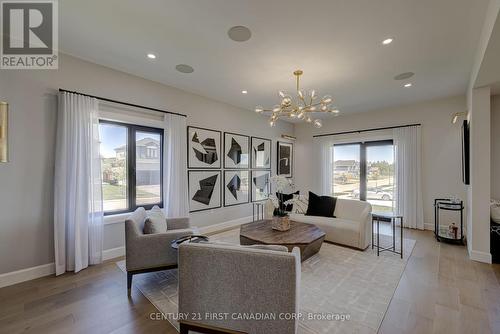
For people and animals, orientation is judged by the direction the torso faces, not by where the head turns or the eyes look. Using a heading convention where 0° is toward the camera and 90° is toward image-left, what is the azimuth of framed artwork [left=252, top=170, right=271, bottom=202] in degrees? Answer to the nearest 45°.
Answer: approximately 315°

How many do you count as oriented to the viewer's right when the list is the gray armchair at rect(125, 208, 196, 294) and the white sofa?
1

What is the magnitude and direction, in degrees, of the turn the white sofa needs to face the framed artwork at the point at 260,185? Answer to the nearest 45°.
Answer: approximately 90° to its right

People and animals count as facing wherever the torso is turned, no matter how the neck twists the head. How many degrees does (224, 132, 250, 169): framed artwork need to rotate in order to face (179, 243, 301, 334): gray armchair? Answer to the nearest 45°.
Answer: approximately 45° to its right

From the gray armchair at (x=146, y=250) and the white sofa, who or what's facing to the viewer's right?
the gray armchair

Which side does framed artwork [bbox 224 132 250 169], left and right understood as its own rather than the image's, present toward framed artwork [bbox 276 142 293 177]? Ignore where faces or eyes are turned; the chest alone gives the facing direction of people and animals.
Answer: left

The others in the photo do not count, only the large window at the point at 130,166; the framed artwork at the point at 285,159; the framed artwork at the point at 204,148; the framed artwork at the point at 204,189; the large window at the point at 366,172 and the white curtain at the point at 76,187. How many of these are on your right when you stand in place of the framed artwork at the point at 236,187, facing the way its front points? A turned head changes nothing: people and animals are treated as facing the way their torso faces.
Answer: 4

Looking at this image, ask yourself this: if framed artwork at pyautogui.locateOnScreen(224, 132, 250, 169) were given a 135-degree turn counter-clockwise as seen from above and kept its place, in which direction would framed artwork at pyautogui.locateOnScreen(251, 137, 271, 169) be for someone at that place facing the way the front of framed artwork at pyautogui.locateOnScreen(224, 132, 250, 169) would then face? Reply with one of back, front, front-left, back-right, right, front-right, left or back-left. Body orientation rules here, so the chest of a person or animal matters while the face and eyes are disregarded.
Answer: front-right

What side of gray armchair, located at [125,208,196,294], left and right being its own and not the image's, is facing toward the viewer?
right

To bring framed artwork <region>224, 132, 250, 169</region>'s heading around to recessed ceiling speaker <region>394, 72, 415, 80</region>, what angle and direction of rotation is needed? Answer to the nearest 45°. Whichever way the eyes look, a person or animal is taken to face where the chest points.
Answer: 0° — it already faces it
